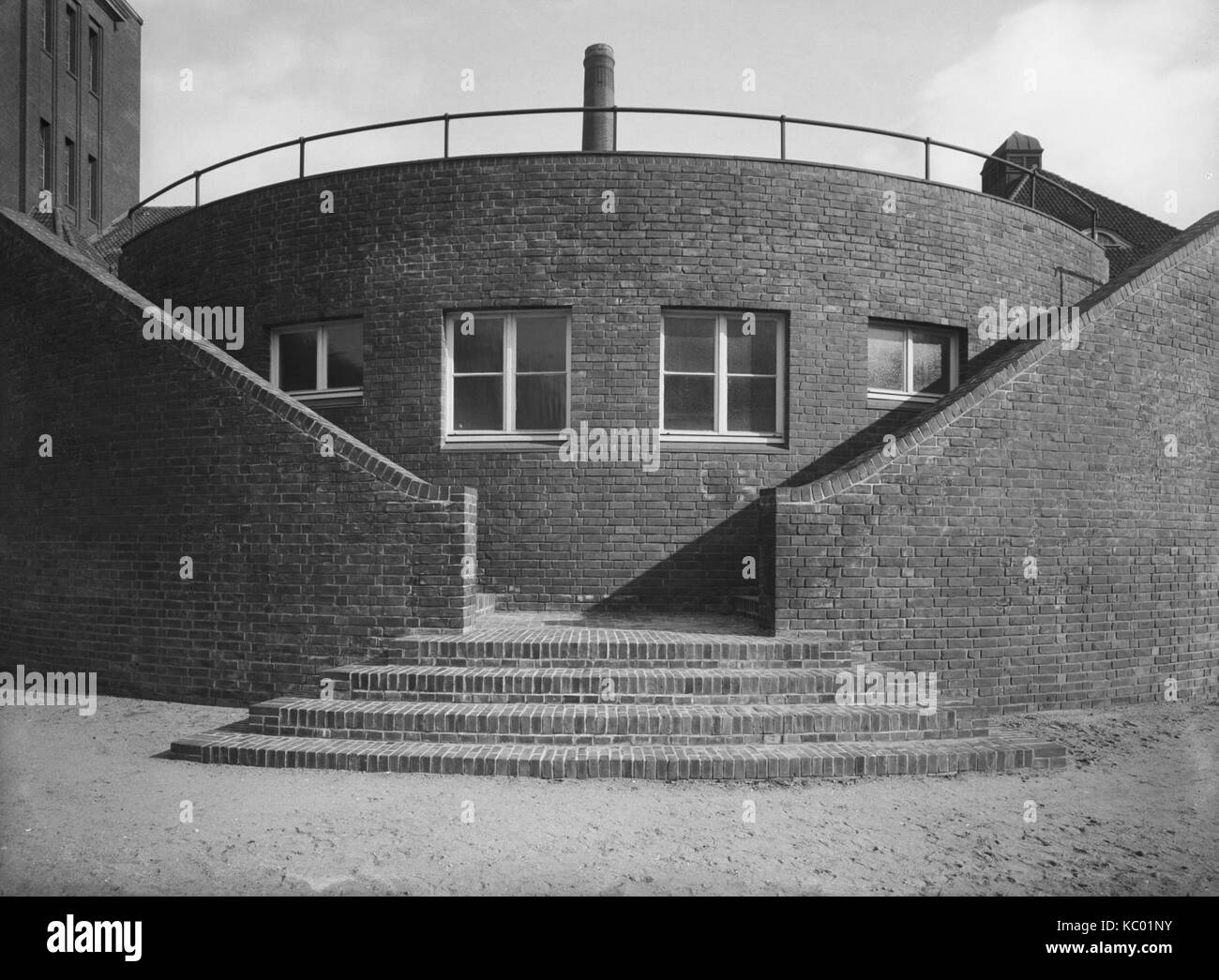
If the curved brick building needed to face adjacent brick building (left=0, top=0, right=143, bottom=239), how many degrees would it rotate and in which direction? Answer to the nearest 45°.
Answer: approximately 135° to its right

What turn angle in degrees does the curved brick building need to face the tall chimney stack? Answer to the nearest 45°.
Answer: approximately 180°

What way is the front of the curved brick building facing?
toward the camera
